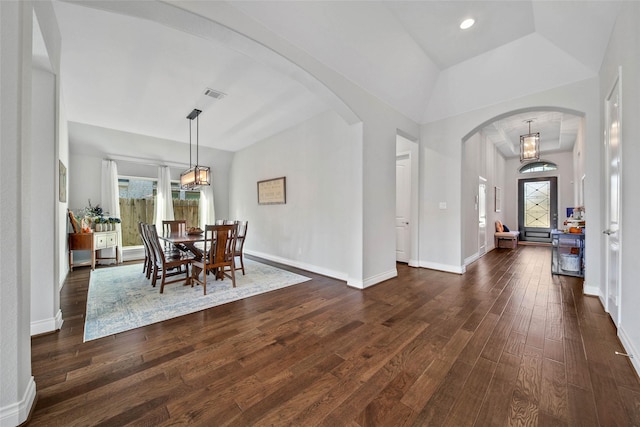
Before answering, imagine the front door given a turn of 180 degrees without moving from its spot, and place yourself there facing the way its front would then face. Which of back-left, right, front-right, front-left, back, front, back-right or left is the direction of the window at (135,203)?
back-left

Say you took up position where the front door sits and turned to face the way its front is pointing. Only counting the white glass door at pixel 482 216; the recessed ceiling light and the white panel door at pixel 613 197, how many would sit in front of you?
3

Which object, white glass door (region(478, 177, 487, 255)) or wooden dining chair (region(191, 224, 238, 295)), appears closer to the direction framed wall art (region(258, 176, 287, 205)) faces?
the wooden dining chair

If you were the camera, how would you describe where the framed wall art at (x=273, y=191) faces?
facing the viewer and to the left of the viewer

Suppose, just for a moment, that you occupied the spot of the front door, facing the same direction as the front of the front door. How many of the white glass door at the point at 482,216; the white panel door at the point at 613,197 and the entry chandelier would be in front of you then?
3

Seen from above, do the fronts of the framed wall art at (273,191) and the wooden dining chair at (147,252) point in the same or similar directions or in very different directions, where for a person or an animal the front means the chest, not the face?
very different directions

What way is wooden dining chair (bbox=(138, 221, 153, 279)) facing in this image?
to the viewer's right

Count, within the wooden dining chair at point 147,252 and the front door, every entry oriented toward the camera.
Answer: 1

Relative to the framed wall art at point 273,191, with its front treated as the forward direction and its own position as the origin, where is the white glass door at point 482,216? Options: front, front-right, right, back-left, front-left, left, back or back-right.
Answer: back-left

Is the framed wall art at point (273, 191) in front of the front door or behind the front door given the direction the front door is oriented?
in front

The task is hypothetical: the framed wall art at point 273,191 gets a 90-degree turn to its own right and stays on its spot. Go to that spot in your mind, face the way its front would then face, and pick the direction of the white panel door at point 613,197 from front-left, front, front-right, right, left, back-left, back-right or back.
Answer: back

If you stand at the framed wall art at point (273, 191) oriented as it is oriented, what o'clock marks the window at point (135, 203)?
The window is roughly at 2 o'clock from the framed wall art.

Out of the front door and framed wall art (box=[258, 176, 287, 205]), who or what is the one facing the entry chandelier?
the front door

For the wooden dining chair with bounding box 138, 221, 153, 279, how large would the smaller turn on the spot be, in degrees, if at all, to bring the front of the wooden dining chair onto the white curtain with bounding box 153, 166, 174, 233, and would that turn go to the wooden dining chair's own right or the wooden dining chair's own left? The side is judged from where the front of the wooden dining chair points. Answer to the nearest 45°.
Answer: approximately 90° to the wooden dining chair's own left

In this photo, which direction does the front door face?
toward the camera

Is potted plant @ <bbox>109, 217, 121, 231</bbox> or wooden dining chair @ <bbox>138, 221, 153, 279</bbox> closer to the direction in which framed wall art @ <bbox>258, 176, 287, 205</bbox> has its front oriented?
the wooden dining chair

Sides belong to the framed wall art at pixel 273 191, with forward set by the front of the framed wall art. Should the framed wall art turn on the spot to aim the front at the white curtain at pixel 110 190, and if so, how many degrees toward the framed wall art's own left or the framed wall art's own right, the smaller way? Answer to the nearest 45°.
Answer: approximately 45° to the framed wall art's own right
